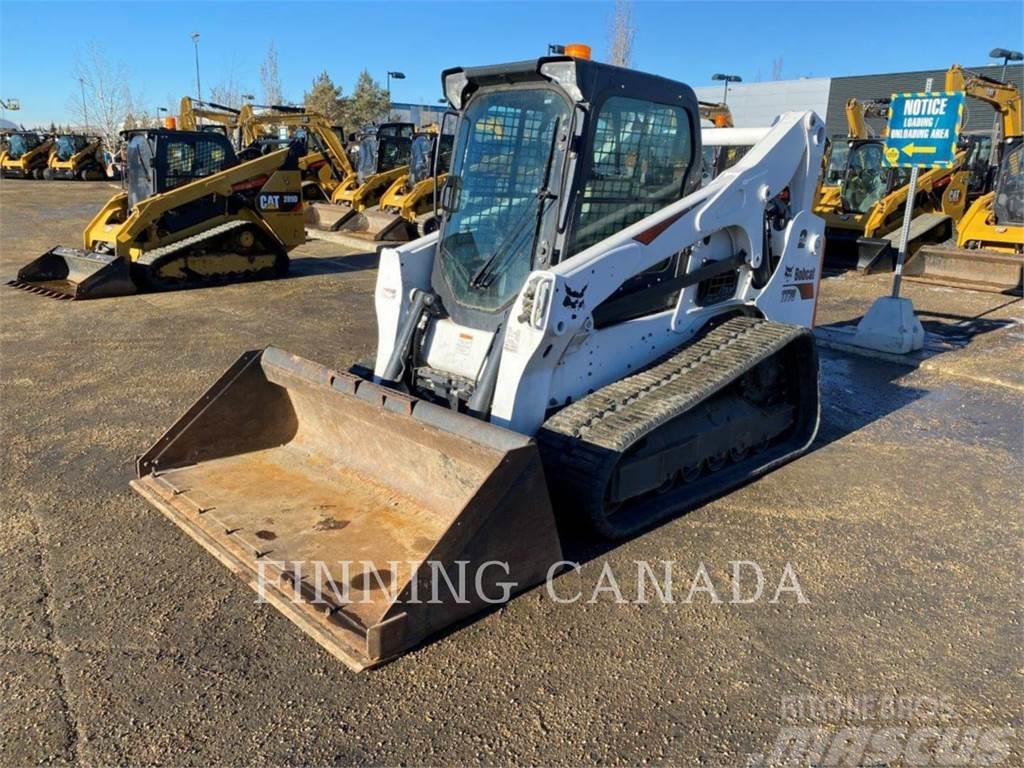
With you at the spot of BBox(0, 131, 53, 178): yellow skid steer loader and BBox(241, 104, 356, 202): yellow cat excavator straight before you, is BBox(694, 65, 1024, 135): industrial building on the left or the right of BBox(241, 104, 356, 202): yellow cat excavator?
left

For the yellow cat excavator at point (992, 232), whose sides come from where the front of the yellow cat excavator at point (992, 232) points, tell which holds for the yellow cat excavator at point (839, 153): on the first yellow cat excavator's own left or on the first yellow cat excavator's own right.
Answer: on the first yellow cat excavator's own right

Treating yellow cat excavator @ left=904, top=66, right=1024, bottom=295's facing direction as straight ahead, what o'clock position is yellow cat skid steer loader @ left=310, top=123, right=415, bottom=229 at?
yellow cat skid steer loader @ left=310, top=123, right=415, bottom=229 is roughly at 2 o'clock from yellow cat excavator @ left=904, top=66, right=1024, bottom=295.

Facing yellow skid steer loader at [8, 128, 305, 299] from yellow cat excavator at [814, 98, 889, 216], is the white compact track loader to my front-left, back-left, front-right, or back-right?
front-left

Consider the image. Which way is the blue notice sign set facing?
toward the camera

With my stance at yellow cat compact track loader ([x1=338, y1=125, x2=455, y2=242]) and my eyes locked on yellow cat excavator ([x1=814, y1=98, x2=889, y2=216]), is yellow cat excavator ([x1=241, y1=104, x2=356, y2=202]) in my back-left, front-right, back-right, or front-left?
back-left

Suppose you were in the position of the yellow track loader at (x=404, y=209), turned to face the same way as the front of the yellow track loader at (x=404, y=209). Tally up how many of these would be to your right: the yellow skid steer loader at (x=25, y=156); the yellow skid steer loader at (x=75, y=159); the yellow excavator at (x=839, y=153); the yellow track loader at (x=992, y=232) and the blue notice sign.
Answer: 2

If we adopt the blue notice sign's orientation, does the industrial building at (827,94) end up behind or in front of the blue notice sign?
behind

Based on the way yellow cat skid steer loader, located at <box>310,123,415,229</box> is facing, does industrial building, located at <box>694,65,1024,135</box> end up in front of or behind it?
behind

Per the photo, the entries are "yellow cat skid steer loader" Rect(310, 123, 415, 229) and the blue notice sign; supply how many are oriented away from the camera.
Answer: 0

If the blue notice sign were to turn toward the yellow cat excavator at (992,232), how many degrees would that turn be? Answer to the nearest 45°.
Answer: approximately 180°

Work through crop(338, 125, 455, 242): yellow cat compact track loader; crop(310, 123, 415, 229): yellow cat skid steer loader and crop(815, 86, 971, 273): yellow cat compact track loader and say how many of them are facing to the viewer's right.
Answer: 0

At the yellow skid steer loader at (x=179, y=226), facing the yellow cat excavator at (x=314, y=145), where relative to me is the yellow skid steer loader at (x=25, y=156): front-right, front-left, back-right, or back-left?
front-left

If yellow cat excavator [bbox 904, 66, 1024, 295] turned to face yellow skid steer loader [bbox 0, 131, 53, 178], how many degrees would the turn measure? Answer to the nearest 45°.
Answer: approximately 45° to its right

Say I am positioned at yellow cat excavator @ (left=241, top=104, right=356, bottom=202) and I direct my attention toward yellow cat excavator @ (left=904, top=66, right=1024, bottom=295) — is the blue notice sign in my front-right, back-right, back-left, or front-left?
front-right

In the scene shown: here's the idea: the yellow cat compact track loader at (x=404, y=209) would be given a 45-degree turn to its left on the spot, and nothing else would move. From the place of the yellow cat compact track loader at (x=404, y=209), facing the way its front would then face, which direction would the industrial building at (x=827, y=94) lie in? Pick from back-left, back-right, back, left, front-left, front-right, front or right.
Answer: back-left

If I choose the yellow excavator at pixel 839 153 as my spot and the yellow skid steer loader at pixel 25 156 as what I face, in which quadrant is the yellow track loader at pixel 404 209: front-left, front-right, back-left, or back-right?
front-left
